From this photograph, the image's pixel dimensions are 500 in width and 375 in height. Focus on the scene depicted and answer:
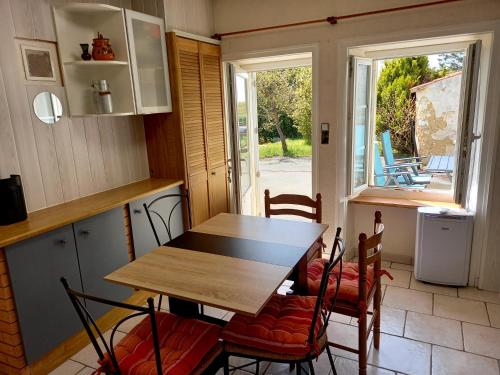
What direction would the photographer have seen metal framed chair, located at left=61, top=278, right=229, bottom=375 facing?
facing away from the viewer and to the right of the viewer

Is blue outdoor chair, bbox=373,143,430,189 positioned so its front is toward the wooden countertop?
no

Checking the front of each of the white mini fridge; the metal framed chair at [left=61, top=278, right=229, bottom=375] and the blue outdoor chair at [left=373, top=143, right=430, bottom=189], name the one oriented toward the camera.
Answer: the white mini fridge

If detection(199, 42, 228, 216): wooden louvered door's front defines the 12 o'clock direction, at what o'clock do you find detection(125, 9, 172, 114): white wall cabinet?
The white wall cabinet is roughly at 3 o'clock from the wooden louvered door.

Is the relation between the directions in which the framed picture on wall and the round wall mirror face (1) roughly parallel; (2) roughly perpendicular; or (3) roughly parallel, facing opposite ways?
roughly parallel

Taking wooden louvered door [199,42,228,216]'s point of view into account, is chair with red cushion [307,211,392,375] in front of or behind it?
in front

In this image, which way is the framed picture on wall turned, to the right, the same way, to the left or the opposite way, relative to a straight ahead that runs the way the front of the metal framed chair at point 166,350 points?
to the right

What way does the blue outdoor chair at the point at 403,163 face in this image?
to the viewer's right

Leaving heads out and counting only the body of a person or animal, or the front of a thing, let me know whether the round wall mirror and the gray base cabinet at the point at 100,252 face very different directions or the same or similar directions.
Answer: same or similar directions

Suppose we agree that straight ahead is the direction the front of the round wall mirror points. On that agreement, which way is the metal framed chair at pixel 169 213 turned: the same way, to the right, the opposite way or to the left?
the same way

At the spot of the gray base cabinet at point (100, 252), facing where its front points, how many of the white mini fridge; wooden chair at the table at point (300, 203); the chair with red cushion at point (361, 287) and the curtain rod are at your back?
0

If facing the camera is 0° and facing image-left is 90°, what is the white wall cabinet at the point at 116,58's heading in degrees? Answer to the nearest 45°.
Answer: approximately 315°

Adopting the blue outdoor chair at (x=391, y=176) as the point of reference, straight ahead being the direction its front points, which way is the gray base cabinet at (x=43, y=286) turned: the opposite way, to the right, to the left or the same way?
the same way
